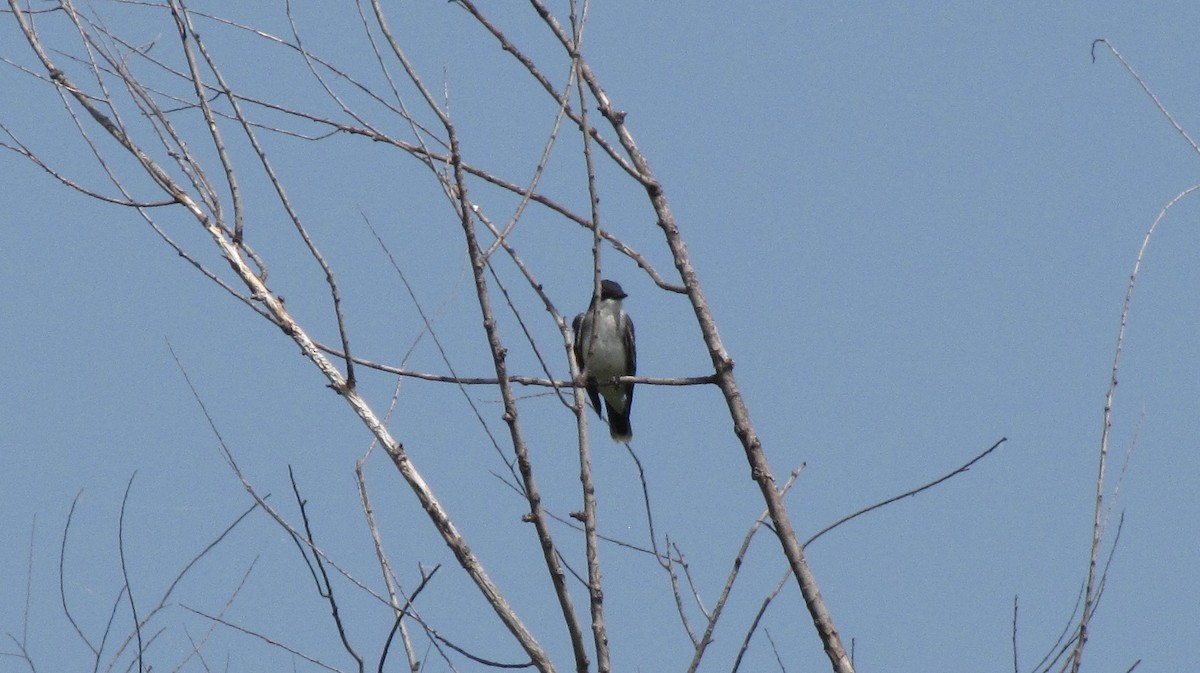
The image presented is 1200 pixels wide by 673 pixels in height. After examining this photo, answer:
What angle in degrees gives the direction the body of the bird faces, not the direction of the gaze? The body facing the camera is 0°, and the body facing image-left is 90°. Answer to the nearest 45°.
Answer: approximately 0°
